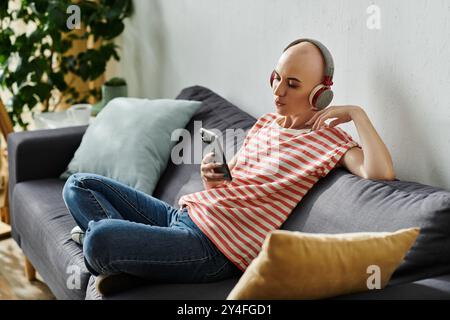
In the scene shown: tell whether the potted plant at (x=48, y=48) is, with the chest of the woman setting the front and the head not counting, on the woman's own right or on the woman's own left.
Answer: on the woman's own right

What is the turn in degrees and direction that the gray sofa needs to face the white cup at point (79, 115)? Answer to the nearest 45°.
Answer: approximately 90° to its right

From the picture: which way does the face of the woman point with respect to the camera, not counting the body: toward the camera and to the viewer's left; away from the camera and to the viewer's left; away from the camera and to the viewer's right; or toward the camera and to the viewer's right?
toward the camera and to the viewer's left

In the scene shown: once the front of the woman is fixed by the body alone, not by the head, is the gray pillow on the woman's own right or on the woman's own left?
on the woman's own right

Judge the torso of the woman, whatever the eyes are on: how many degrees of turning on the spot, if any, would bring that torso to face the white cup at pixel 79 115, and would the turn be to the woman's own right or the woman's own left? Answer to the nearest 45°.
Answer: approximately 90° to the woman's own right

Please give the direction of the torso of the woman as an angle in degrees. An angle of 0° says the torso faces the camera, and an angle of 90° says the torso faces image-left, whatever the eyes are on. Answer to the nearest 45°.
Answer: approximately 45°

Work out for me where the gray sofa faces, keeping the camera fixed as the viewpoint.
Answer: facing the viewer and to the left of the viewer

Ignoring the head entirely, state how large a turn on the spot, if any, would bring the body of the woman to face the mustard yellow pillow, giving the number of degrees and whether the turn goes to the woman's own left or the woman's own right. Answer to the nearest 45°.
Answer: approximately 45° to the woman's own left
